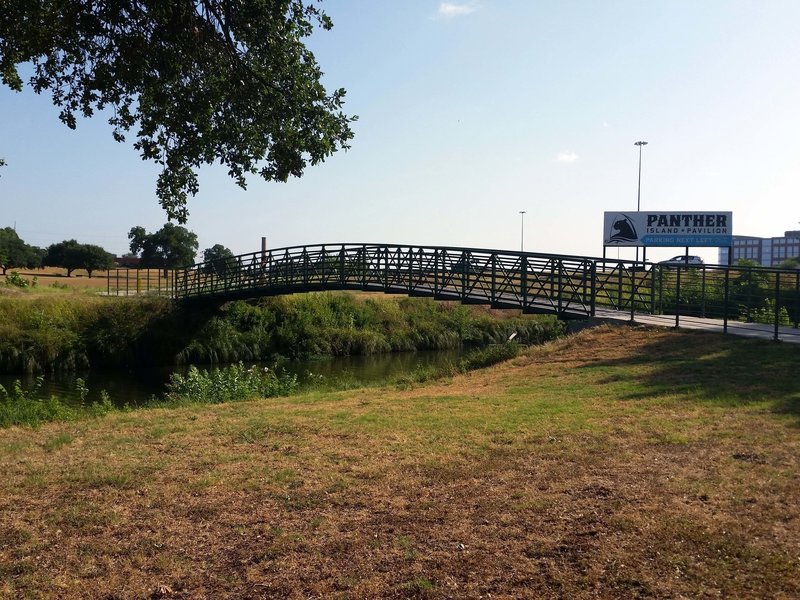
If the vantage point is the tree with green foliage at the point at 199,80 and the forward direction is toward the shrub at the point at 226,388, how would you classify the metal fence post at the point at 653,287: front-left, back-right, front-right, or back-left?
front-right

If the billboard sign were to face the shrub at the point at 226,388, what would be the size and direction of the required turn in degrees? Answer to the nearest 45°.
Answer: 0° — it already faces it

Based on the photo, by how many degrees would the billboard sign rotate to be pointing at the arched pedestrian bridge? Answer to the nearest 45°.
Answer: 0° — it already faces it

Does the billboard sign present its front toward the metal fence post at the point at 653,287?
yes

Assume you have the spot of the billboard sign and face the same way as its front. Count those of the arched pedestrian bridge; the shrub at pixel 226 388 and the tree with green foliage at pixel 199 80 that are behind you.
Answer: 0

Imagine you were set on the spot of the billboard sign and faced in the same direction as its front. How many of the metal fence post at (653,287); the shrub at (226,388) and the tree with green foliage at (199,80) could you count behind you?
0

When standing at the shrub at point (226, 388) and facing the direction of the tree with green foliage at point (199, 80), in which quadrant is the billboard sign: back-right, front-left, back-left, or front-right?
back-left

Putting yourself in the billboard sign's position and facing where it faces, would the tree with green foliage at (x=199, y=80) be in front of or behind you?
in front

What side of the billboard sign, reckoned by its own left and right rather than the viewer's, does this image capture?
front
